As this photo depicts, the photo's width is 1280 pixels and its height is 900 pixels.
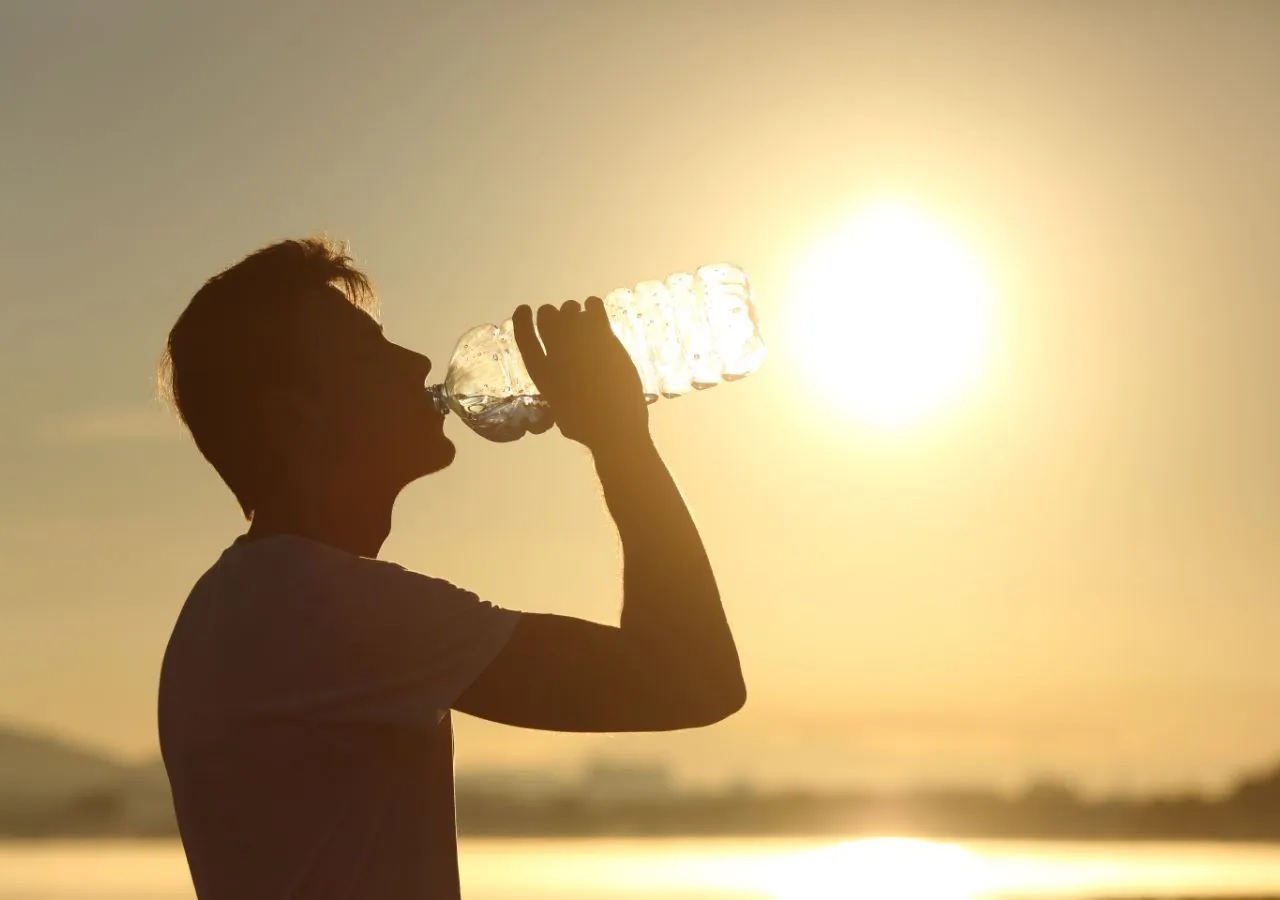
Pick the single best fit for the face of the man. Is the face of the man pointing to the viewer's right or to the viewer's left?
to the viewer's right

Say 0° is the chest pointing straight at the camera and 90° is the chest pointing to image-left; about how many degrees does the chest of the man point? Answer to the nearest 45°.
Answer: approximately 270°
